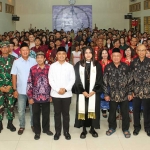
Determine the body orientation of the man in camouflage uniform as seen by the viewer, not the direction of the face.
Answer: toward the camera

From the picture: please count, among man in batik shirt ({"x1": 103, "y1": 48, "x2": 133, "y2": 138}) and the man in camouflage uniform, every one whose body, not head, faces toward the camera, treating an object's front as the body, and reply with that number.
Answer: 2

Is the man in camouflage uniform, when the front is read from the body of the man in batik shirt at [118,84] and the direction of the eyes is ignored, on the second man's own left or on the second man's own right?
on the second man's own right

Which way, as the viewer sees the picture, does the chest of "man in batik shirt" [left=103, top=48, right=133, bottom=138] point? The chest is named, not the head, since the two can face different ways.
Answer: toward the camera

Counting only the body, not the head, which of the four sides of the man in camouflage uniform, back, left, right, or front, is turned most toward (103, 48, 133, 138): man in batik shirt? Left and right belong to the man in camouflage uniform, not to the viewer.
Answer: left
